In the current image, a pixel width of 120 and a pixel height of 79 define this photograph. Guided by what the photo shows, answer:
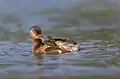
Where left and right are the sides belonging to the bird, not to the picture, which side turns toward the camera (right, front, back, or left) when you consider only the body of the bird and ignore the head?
left
